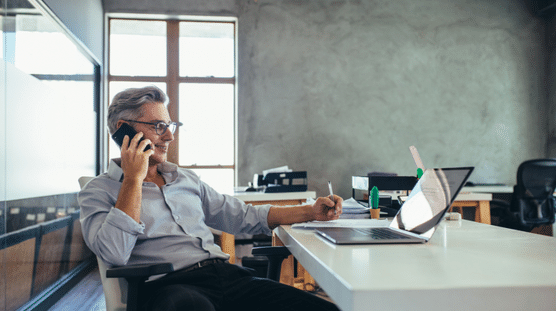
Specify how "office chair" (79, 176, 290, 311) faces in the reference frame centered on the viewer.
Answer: facing the viewer and to the right of the viewer

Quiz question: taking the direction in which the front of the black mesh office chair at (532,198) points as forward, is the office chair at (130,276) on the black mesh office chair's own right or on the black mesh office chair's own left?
on the black mesh office chair's own left

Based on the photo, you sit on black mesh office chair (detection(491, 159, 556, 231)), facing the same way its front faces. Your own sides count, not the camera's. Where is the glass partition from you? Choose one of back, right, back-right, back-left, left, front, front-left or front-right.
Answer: left

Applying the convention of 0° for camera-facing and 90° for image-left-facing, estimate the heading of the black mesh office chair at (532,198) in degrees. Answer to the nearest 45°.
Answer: approximately 135°

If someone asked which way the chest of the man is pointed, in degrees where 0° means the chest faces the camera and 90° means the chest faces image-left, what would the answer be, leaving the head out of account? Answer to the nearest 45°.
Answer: approximately 315°

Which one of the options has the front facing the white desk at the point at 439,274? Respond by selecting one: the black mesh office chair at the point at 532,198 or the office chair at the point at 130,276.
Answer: the office chair

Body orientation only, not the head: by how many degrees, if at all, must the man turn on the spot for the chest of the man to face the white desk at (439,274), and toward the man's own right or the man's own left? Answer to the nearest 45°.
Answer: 0° — they already face it

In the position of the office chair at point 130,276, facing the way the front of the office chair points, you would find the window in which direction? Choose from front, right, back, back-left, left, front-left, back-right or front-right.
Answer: back-left

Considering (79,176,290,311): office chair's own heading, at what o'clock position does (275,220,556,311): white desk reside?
The white desk is roughly at 12 o'clock from the office chair.

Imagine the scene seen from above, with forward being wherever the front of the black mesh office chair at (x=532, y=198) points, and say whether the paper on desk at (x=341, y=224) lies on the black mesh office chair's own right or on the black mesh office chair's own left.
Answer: on the black mesh office chair's own left
